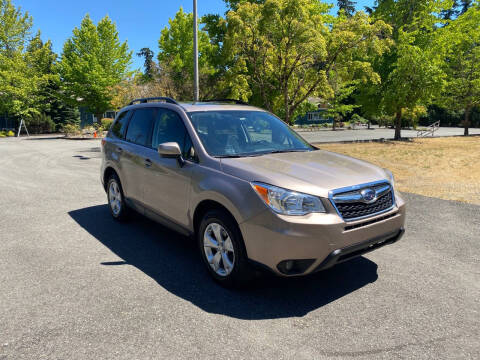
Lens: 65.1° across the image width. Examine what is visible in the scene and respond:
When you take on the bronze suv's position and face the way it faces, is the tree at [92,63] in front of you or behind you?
behind

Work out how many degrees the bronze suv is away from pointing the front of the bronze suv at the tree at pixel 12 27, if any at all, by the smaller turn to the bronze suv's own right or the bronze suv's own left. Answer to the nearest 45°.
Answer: approximately 180°

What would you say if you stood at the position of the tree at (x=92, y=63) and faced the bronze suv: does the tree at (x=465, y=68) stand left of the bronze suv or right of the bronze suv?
left

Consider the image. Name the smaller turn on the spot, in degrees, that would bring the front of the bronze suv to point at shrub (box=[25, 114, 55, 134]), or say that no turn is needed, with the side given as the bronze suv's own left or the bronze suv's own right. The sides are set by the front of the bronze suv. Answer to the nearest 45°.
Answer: approximately 180°

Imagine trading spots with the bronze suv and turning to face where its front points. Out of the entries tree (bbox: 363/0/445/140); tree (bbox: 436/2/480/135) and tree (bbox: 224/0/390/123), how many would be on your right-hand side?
0

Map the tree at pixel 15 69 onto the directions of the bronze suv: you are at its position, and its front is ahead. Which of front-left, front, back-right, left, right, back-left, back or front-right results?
back

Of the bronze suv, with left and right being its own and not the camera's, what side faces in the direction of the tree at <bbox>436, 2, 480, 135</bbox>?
left

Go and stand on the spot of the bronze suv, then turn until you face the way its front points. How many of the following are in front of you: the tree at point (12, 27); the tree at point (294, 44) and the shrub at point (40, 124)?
0

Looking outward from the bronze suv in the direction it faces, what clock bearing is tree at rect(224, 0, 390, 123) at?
The tree is roughly at 8 o'clock from the bronze suv.

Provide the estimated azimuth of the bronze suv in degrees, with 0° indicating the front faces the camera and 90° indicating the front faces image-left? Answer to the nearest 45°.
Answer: approximately 315°

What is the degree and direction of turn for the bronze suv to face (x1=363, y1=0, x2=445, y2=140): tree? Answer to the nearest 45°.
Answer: approximately 90° to its left

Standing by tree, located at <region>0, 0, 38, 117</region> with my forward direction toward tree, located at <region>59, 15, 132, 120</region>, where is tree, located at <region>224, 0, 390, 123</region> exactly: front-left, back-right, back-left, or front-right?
front-right
